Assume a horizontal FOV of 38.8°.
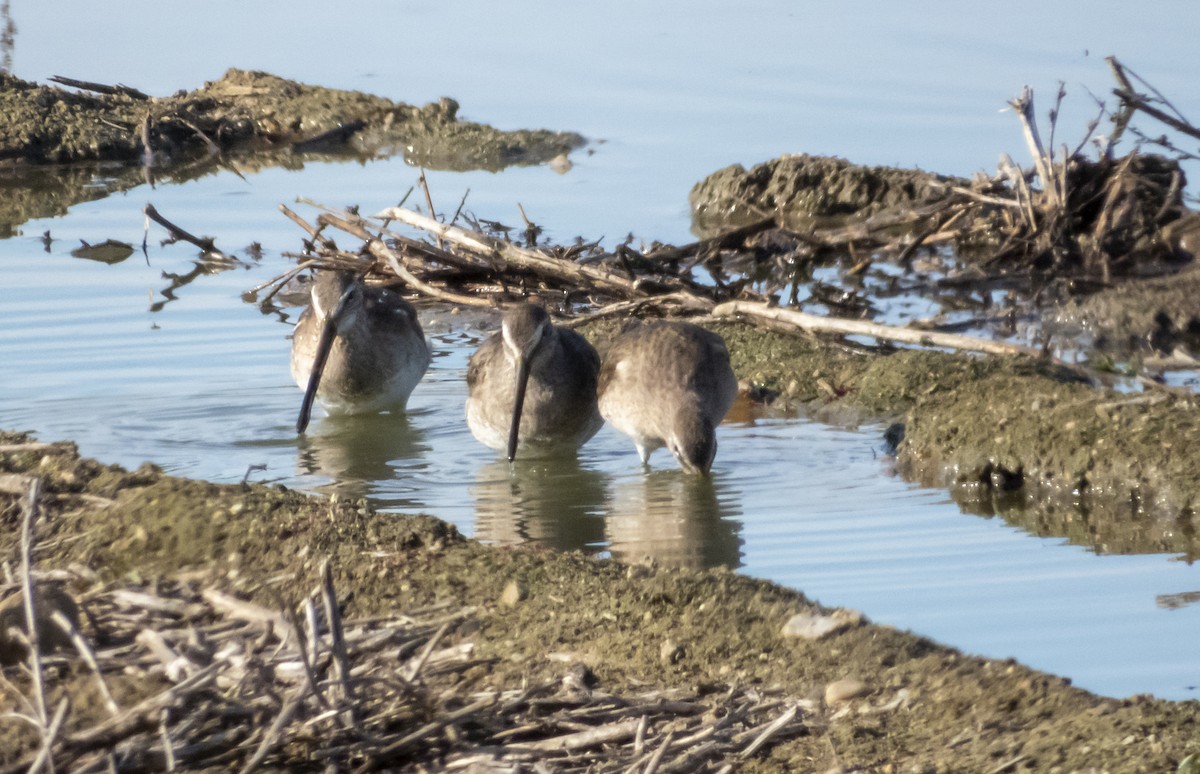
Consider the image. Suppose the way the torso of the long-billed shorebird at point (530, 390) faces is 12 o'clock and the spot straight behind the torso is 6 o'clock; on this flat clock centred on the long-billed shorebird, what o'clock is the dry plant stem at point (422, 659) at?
The dry plant stem is roughly at 12 o'clock from the long-billed shorebird.

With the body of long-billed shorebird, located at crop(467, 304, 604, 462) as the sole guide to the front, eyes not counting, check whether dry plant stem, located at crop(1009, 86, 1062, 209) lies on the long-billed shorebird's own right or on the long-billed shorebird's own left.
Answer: on the long-billed shorebird's own left

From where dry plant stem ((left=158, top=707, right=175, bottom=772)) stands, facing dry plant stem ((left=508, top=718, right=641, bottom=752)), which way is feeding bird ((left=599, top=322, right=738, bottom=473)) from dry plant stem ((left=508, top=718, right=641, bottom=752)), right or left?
left

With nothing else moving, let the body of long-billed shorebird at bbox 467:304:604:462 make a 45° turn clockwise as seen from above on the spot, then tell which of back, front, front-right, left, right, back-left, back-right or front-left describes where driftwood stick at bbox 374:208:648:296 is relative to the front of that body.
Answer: back-right

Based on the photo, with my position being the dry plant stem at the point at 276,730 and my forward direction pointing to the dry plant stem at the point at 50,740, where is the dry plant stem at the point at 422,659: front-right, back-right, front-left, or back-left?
back-right

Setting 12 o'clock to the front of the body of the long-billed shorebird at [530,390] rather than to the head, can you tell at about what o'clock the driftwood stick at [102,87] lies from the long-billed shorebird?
The driftwood stick is roughly at 5 o'clock from the long-billed shorebird.

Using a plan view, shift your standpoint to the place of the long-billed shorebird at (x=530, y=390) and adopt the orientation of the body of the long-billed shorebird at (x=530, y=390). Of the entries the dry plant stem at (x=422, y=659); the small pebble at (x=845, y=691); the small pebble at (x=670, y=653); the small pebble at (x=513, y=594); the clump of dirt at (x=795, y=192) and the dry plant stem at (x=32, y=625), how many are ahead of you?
5

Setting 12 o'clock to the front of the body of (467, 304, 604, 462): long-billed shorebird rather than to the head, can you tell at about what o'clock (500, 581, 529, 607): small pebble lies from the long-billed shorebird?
The small pebble is roughly at 12 o'clock from the long-billed shorebird.

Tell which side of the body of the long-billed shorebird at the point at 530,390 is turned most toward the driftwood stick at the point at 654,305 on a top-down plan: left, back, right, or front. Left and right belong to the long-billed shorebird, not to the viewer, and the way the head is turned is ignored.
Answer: back

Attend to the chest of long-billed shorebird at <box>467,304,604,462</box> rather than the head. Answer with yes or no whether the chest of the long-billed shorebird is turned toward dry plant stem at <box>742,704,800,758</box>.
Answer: yes

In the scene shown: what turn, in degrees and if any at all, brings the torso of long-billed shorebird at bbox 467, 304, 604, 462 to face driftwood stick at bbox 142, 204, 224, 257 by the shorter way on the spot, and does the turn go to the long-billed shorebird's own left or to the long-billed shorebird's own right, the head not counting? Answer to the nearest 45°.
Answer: approximately 135° to the long-billed shorebird's own right

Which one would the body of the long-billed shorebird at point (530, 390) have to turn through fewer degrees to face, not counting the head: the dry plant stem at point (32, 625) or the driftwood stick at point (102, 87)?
the dry plant stem
